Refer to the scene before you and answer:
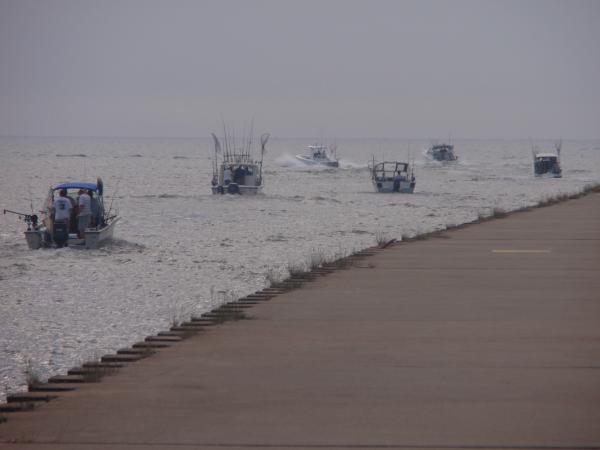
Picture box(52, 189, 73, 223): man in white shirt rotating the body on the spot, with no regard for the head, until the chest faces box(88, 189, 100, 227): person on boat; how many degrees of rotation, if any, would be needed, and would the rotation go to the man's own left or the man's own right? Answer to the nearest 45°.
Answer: approximately 45° to the man's own right

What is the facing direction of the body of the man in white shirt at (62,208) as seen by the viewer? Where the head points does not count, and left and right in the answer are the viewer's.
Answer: facing away from the viewer
